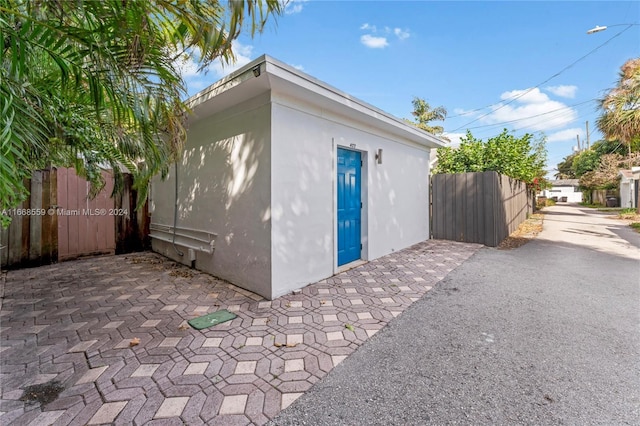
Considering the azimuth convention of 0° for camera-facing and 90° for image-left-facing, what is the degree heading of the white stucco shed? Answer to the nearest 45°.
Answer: approximately 315°

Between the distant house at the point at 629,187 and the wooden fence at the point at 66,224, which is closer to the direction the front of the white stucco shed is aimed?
the distant house

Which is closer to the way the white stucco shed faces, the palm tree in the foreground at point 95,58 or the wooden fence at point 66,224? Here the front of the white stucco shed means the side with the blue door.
the palm tree in the foreground

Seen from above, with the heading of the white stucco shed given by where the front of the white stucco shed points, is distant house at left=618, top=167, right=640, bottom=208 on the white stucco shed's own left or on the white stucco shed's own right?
on the white stucco shed's own left

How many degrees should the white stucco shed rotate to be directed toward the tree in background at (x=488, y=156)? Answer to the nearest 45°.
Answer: approximately 90° to its left

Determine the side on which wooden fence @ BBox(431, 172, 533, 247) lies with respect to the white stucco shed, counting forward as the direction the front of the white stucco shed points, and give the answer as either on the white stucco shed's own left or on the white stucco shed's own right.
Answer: on the white stucco shed's own left

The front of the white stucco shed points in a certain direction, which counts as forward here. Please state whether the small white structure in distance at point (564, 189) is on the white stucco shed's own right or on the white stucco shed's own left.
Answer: on the white stucco shed's own left
